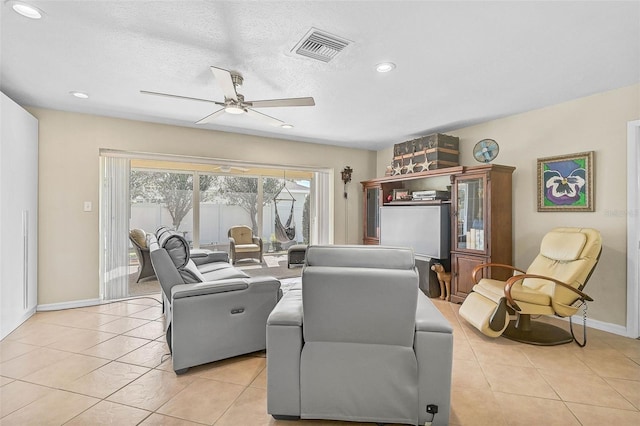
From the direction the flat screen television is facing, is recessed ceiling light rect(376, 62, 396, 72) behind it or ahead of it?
ahead

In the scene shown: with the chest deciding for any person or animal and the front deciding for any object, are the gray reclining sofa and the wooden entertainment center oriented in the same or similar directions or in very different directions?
very different directions

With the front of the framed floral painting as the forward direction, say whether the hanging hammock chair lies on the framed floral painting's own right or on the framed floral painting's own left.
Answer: on the framed floral painting's own right

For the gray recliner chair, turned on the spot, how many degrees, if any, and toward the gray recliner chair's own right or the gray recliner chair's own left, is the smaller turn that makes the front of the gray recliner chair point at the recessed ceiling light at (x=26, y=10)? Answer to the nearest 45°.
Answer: approximately 90° to the gray recliner chair's own left

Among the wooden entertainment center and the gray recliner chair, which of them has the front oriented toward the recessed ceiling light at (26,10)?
the wooden entertainment center

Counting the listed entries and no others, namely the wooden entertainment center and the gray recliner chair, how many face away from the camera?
1

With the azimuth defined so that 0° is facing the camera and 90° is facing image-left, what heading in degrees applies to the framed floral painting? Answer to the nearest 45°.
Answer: approximately 45°

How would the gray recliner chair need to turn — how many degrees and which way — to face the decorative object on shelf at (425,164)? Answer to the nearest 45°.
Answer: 0° — it already faces it

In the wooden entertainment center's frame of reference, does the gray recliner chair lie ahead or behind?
ahead

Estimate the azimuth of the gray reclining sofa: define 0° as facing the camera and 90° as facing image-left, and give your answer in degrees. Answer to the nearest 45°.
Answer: approximately 270°

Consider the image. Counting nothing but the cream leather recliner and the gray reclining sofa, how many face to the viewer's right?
1

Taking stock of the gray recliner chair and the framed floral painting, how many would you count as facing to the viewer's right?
0

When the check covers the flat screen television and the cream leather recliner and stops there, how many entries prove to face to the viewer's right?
0

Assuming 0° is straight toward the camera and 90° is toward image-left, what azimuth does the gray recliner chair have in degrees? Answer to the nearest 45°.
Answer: approximately 180°
